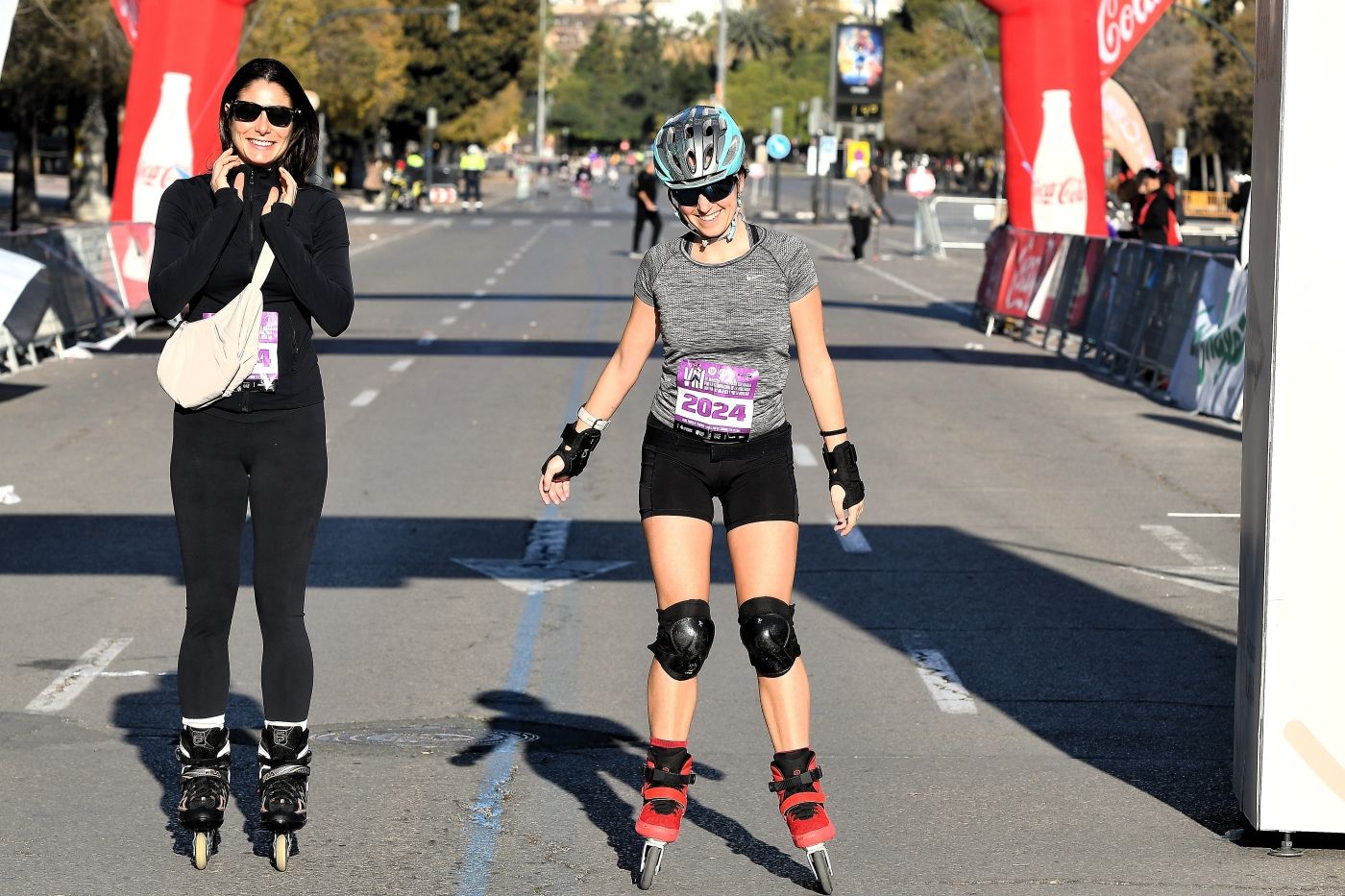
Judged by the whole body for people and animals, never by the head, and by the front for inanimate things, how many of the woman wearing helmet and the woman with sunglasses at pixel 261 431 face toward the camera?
2

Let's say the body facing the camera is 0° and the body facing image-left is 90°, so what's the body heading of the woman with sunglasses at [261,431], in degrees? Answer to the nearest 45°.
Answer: approximately 0°

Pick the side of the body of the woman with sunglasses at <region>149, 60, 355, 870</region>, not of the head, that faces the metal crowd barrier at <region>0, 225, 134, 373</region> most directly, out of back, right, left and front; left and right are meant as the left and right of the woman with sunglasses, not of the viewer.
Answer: back

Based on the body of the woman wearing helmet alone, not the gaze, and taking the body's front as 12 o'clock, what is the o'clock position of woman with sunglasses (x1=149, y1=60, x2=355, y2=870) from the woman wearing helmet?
The woman with sunglasses is roughly at 3 o'clock from the woman wearing helmet.

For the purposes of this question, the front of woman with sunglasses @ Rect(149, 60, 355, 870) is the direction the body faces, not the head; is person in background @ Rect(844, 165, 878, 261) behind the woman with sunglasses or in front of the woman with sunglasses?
behind

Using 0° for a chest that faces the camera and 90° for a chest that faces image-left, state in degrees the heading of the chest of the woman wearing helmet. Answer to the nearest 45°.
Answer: approximately 0°
